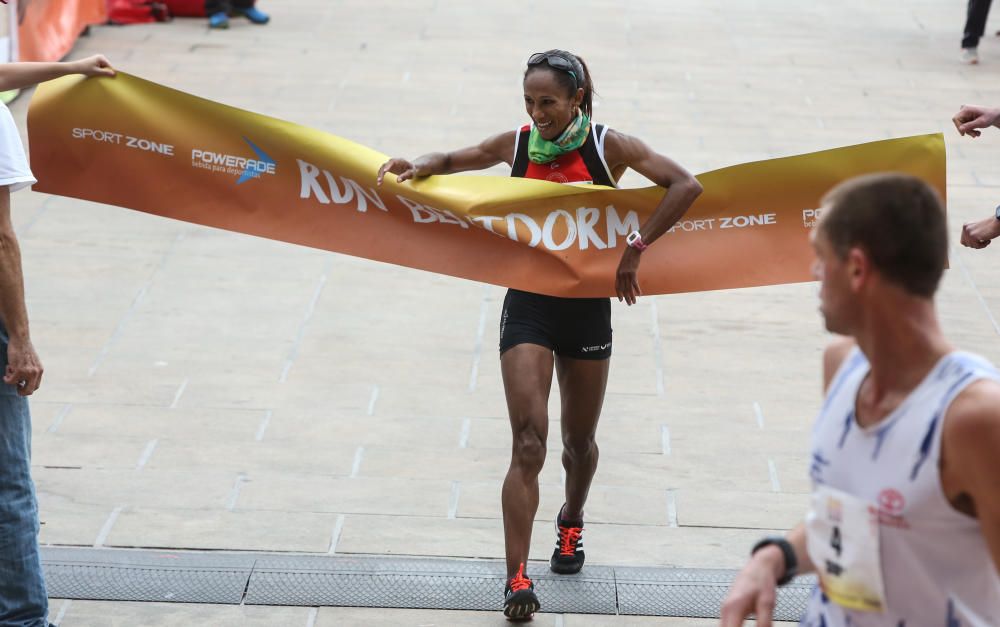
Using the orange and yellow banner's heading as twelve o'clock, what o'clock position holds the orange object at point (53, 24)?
The orange object is roughly at 5 o'clock from the orange and yellow banner.

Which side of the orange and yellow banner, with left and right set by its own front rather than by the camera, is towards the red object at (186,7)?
back

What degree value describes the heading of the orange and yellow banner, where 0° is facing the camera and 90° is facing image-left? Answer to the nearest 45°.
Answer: approximately 0°
